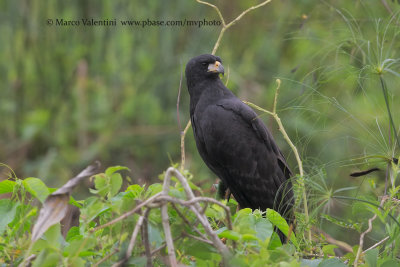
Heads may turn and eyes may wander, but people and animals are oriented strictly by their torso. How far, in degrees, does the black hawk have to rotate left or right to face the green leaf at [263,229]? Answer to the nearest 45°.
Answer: approximately 90° to its left

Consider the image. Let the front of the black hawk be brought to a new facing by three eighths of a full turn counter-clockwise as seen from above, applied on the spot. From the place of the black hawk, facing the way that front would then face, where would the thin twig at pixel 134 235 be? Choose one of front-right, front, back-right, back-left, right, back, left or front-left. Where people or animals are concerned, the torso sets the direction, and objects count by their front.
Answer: front-right

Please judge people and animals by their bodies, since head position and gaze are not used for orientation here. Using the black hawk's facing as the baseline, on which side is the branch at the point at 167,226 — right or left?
on its left

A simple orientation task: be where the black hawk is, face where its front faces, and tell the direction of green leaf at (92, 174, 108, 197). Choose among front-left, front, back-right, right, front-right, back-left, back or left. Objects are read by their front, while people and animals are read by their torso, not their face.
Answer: left

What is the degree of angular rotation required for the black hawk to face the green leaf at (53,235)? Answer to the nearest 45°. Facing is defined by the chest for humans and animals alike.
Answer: approximately 90° to its left

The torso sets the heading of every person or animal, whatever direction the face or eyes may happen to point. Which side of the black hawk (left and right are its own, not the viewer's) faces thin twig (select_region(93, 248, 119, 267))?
left

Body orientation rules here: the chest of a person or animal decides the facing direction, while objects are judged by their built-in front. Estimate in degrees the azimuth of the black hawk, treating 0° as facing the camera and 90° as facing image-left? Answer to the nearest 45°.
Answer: approximately 90°
